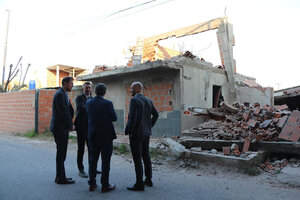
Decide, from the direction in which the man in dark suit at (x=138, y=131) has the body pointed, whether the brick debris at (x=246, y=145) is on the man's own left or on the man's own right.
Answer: on the man's own right

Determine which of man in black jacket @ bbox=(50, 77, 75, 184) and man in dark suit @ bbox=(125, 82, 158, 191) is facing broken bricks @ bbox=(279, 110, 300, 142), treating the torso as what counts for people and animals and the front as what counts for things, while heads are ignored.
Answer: the man in black jacket

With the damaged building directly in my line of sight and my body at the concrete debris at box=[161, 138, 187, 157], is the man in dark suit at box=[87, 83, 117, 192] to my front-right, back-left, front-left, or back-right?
back-left

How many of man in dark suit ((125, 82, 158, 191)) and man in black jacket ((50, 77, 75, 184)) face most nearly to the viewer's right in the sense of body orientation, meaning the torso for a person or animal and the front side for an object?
1

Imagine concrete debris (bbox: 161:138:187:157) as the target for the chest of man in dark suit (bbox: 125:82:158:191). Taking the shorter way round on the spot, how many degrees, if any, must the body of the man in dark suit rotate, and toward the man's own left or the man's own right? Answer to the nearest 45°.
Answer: approximately 45° to the man's own right

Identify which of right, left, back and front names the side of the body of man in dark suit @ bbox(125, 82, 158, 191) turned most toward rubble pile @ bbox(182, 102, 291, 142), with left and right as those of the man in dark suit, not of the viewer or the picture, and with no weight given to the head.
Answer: right

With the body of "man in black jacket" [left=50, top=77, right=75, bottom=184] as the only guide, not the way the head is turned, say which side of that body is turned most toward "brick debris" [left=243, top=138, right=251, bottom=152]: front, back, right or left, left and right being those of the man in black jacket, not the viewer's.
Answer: front

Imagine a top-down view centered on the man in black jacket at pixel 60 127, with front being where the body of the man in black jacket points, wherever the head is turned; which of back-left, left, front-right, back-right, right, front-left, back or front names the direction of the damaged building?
front-left

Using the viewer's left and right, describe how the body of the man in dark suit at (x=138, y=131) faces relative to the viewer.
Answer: facing away from the viewer and to the left of the viewer

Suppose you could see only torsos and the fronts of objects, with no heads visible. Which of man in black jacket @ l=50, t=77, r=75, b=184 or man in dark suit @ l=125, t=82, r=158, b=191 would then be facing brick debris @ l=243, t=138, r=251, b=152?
the man in black jacket

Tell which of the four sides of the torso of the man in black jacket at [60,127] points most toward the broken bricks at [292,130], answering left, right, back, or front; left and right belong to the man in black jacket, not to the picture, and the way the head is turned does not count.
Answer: front

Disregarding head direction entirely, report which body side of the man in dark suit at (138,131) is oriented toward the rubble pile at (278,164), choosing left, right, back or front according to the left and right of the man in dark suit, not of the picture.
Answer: right

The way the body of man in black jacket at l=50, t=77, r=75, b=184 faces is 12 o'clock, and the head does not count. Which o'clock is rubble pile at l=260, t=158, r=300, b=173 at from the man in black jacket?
The rubble pile is roughly at 12 o'clock from the man in black jacket.

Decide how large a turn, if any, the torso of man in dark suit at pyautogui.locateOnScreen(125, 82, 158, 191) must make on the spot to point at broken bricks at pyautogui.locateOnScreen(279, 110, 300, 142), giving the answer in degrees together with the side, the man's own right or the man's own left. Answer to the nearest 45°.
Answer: approximately 90° to the man's own right

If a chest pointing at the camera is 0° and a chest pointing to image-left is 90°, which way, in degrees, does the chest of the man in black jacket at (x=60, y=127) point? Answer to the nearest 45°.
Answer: approximately 270°
